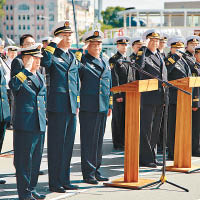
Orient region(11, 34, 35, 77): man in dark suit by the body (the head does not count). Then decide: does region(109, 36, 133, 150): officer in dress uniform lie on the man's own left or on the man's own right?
on the man's own left

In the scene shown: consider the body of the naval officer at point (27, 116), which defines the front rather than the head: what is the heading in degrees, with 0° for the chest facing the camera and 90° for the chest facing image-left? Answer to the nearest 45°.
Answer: approximately 315°

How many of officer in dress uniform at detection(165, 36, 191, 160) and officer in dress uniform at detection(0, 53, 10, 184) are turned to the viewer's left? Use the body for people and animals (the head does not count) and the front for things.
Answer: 0

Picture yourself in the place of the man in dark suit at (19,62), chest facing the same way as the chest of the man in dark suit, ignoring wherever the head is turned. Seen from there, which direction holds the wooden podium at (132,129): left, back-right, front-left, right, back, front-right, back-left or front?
front-left

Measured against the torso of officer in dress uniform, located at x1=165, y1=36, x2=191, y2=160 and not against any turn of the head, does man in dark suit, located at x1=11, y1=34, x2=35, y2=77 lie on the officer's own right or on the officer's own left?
on the officer's own right

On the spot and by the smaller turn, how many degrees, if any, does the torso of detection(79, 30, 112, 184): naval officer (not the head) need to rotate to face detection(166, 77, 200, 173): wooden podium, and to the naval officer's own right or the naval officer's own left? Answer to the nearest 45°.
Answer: approximately 90° to the naval officer's own left
